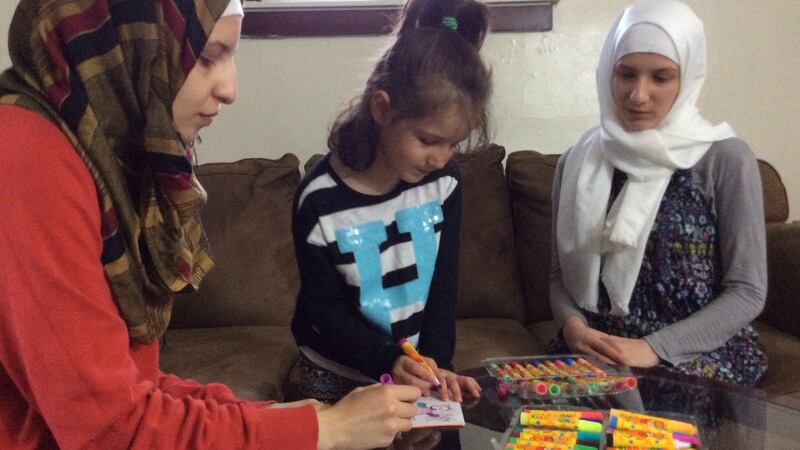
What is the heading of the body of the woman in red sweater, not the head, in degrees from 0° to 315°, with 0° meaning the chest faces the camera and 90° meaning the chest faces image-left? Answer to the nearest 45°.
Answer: approximately 270°

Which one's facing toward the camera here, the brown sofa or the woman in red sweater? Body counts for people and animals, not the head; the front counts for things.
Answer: the brown sofa

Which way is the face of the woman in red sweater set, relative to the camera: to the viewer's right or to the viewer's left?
to the viewer's right

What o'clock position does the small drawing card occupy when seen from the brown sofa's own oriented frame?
The small drawing card is roughly at 12 o'clock from the brown sofa.

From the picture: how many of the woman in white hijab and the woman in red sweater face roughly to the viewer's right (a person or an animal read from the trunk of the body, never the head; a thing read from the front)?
1

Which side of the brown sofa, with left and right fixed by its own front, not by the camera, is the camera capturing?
front

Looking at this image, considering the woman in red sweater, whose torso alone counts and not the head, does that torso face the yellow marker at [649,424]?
yes

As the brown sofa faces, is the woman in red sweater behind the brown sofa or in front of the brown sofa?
in front

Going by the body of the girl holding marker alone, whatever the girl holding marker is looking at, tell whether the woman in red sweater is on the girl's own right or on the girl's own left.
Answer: on the girl's own right

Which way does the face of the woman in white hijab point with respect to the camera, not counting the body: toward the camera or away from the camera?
toward the camera

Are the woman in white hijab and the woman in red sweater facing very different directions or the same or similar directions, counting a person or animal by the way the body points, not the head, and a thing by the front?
very different directions

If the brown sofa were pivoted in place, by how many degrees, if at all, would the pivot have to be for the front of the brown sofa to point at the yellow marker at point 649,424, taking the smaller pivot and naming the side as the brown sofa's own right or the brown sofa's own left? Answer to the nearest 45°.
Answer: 0° — it already faces it

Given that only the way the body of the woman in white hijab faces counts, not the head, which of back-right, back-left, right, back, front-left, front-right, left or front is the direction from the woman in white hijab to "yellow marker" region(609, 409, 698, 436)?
front-left

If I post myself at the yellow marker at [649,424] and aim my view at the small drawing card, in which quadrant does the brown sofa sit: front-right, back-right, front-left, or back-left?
front-right

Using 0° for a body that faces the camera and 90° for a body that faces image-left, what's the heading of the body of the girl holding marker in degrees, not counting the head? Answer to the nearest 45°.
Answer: approximately 315°
